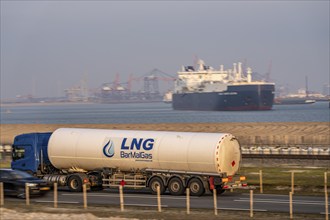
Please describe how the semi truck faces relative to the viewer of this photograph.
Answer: facing away from the viewer and to the left of the viewer
